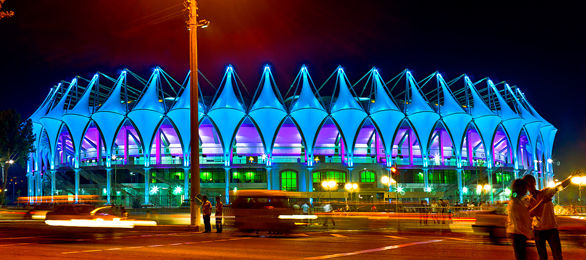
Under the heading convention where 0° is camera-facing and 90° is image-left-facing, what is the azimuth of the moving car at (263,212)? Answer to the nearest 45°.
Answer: approximately 270°

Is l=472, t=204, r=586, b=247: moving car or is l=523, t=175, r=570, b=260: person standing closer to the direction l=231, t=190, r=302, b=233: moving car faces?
the moving car

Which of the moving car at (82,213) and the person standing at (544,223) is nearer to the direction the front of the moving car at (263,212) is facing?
the person standing

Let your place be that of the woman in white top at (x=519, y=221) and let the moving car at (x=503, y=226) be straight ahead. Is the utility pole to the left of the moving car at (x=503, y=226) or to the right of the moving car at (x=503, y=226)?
left

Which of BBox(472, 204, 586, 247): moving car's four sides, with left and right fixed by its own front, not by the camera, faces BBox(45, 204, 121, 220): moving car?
back

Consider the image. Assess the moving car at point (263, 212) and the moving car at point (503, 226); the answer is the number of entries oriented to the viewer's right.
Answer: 2

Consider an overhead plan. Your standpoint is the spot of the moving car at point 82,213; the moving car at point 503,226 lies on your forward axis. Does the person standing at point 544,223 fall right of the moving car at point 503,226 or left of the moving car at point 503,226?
right

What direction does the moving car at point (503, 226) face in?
to the viewer's right

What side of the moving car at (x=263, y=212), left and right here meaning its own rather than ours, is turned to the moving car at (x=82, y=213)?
back

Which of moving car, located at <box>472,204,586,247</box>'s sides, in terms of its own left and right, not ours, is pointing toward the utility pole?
back

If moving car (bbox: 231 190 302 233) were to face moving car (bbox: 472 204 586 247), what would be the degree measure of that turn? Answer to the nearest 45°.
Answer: approximately 45° to its right

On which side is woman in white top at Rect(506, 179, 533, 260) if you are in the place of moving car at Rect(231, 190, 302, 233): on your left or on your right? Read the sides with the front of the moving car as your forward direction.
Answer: on your right

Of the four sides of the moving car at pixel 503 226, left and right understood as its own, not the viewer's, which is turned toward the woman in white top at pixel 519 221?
right
